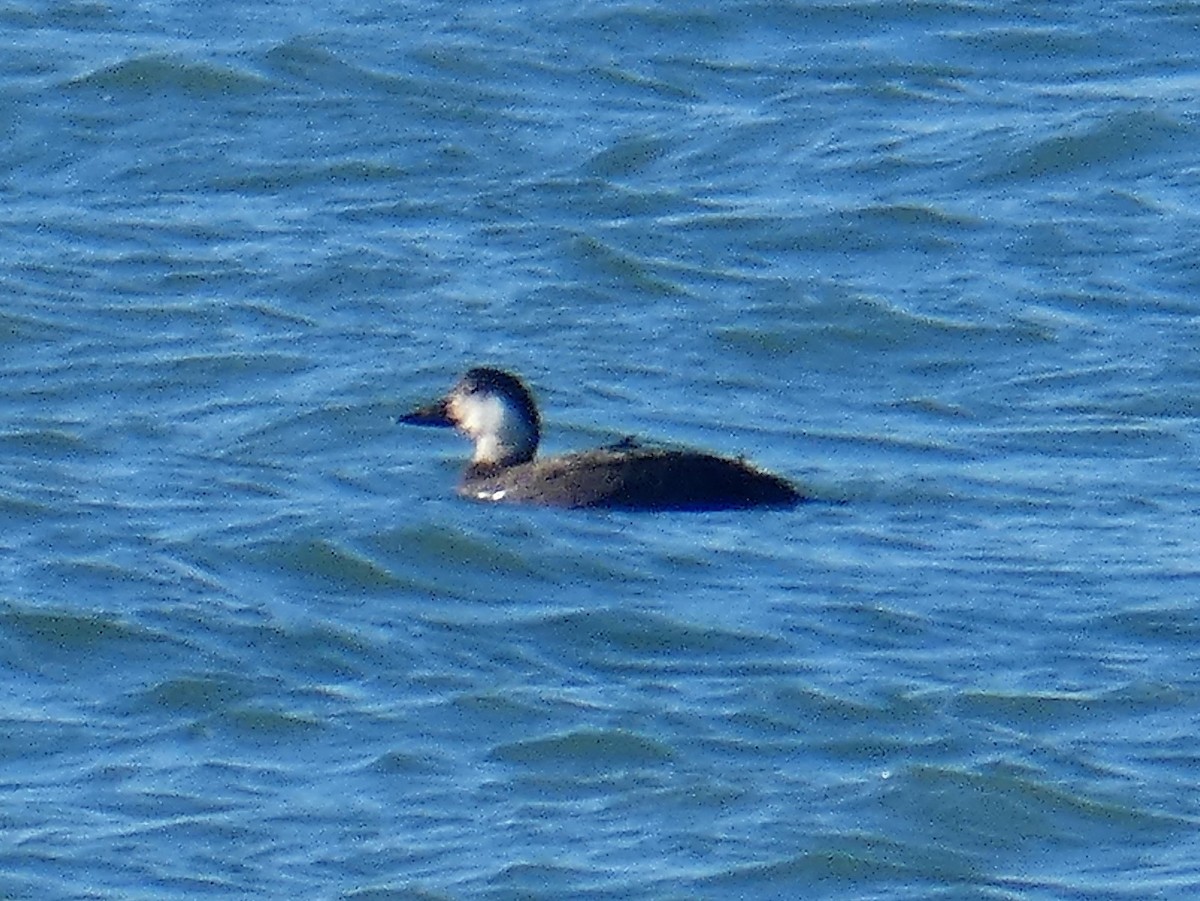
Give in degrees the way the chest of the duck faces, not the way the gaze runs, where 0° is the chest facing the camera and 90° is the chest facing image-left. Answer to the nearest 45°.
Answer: approximately 90°
